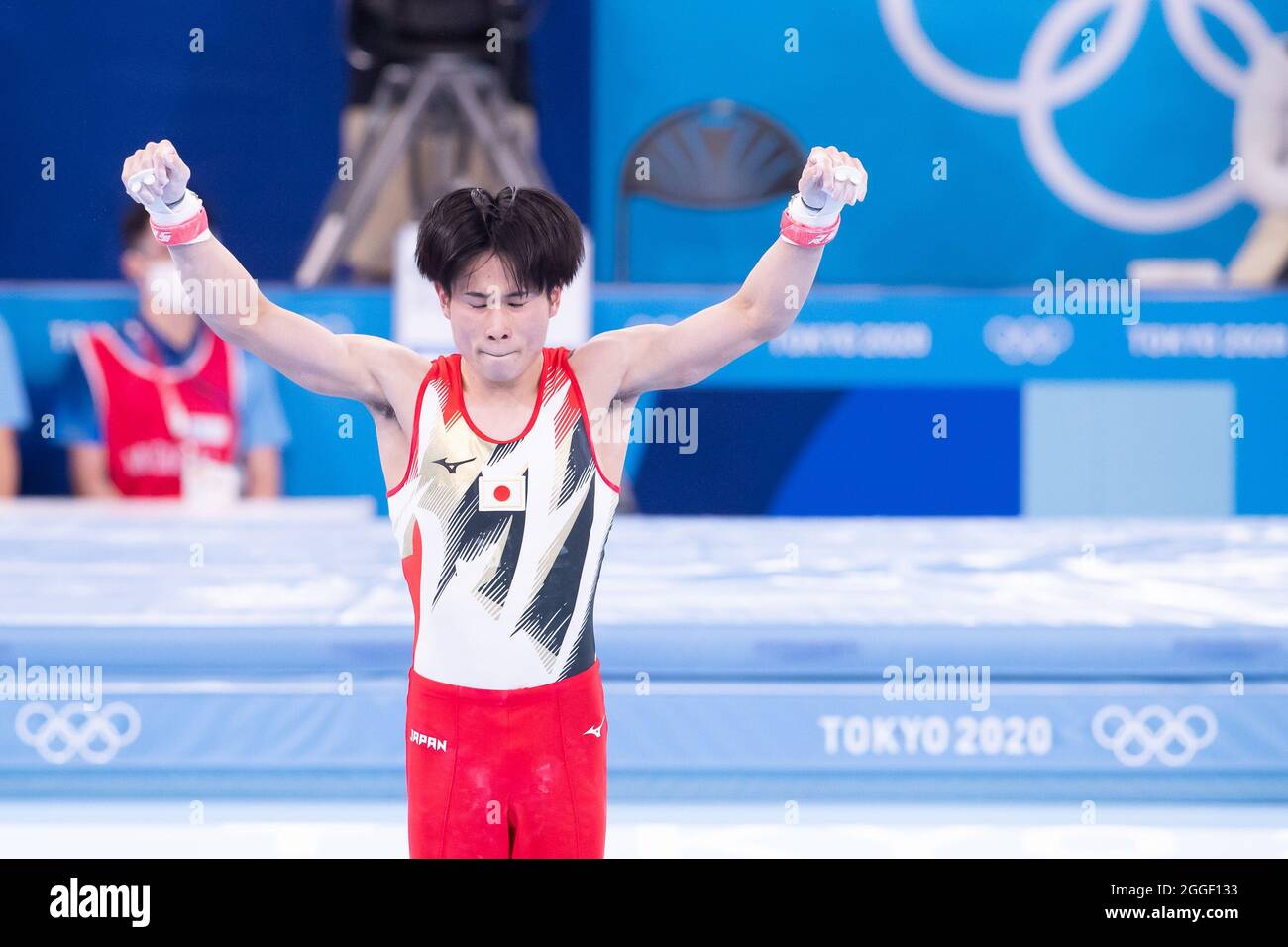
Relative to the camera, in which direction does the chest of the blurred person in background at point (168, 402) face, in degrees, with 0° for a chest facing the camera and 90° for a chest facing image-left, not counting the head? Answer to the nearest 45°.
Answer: approximately 0°
